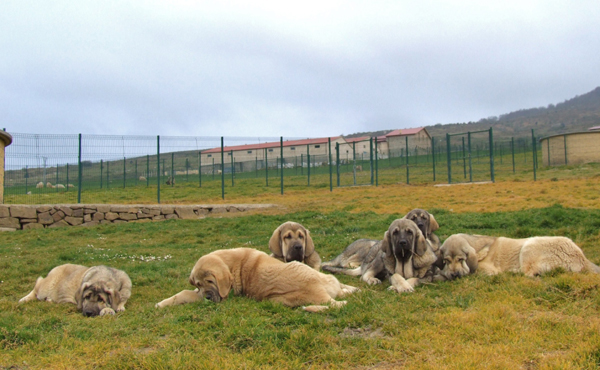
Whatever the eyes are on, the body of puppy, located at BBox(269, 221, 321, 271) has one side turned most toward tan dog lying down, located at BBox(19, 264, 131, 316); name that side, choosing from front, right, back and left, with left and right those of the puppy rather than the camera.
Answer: right

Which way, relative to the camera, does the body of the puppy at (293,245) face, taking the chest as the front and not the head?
toward the camera

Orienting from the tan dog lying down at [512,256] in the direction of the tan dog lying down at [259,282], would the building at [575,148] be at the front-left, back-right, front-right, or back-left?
back-right

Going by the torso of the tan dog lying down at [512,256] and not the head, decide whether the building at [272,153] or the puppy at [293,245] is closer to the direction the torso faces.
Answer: the puppy

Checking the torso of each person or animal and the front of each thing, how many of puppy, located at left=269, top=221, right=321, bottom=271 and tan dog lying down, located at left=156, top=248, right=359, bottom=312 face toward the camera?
1

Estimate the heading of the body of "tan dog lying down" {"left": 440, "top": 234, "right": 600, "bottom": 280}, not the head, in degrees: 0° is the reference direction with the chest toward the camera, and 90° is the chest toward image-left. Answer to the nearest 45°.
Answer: approximately 90°

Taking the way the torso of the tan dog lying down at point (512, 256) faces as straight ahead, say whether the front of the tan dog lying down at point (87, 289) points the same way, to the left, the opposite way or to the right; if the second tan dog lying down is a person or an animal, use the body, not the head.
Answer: the opposite way

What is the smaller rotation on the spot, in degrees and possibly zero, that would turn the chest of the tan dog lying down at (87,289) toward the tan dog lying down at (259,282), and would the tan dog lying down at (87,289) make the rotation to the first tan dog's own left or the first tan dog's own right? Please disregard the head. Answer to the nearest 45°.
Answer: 0° — it already faces it

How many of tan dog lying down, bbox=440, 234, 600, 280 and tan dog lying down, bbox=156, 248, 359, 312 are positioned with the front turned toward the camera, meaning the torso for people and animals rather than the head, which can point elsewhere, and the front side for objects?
0

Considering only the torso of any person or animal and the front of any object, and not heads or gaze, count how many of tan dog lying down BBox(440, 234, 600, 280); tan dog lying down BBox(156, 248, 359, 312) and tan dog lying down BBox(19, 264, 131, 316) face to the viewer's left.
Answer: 2

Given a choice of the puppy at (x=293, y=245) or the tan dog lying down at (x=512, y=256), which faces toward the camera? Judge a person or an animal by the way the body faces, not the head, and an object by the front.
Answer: the puppy

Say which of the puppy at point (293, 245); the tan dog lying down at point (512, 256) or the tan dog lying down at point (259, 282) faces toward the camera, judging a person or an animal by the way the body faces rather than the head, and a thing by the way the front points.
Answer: the puppy

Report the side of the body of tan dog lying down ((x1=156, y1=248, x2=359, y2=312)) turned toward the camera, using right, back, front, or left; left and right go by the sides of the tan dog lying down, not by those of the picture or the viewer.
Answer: left

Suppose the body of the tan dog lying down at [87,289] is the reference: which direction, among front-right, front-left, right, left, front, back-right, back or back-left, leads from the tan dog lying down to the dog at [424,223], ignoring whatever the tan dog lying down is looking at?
front-left

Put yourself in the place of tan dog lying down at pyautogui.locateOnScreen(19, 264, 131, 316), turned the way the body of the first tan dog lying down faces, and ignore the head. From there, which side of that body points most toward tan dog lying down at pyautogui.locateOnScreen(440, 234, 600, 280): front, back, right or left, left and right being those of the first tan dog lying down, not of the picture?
front
